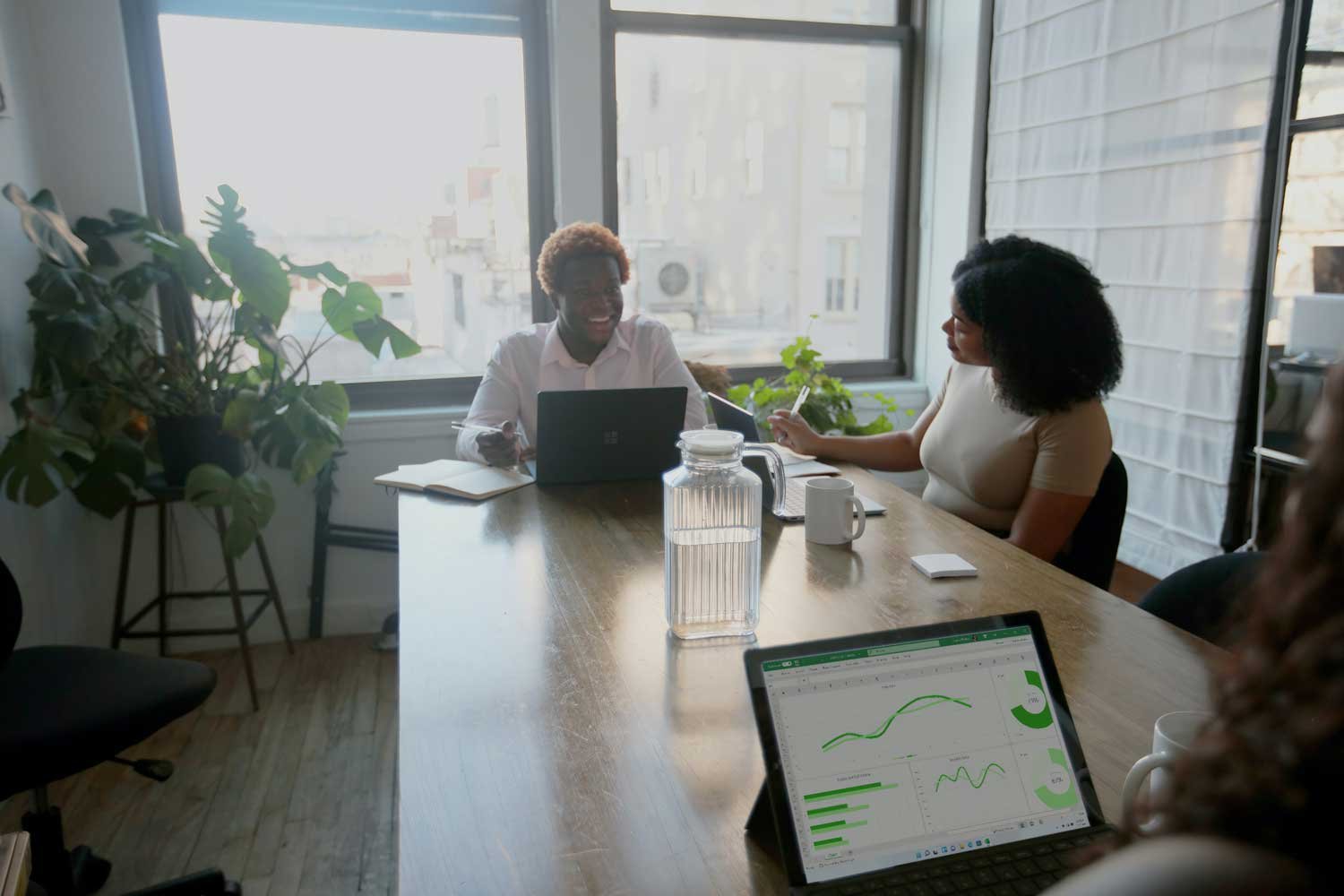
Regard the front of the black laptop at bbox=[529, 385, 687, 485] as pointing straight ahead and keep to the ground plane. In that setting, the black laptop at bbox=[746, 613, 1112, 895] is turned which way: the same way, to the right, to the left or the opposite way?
the opposite way

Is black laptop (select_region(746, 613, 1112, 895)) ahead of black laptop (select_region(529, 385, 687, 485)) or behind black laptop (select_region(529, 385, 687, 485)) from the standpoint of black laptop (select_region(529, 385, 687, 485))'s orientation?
behind

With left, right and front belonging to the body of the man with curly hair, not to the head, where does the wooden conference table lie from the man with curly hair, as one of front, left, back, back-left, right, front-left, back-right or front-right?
front

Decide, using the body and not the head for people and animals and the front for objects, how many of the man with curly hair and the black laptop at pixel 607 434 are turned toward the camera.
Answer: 1

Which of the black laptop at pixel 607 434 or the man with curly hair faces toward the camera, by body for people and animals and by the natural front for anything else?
the man with curly hair

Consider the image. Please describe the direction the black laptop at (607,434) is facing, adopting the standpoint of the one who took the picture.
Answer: facing away from the viewer

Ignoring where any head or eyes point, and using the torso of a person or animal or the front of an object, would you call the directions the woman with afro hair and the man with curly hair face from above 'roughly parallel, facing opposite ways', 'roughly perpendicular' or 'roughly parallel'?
roughly perpendicular

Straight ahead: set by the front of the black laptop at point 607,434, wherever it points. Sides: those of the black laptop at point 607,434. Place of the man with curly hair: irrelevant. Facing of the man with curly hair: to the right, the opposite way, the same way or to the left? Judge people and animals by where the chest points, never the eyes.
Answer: the opposite way

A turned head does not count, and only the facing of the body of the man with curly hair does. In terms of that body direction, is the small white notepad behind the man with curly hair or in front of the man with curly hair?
in front

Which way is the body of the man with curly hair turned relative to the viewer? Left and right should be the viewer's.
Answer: facing the viewer

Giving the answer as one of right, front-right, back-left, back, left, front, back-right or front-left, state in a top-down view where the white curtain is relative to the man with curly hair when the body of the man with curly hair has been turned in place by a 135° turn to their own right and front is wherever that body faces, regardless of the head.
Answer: back-right

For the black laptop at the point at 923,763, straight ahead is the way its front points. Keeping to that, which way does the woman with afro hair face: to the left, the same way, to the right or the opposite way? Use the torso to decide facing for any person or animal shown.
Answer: to the right

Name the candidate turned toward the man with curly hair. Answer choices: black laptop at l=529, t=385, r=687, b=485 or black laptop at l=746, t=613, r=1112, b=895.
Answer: black laptop at l=529, t=385, r=687, b=485

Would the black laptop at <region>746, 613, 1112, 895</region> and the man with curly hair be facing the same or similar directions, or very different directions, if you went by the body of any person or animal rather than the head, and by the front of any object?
same or similar directions

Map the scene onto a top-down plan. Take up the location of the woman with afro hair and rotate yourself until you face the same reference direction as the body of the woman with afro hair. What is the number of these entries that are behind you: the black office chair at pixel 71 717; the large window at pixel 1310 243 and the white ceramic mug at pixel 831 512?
1

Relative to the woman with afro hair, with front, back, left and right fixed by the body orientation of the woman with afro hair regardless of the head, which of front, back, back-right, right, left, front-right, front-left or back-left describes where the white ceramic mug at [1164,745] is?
front-left

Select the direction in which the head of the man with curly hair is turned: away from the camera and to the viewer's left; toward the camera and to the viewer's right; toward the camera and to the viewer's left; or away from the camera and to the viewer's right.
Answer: toward the camera and to the viewer's right

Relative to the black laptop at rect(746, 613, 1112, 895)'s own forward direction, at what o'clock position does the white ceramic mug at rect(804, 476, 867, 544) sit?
The white ceramic mug is roughly at 7 o'clock from the black laptop.
